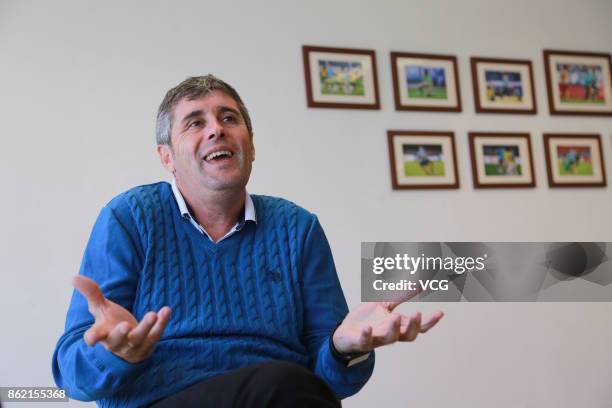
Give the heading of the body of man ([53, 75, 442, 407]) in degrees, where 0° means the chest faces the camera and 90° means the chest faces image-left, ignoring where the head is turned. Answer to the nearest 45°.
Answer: approximately 0°

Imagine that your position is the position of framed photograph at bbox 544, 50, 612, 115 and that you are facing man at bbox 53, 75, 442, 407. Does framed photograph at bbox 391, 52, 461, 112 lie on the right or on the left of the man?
right

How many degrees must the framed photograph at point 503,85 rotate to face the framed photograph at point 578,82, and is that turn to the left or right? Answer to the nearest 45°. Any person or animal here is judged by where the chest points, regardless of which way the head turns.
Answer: approximately 135° to its left

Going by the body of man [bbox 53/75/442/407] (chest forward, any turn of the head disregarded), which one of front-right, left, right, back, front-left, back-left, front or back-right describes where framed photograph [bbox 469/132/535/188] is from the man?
back-left

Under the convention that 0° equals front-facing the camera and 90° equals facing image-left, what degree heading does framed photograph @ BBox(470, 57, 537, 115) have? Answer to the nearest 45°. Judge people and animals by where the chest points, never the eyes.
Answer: approximately 0°
